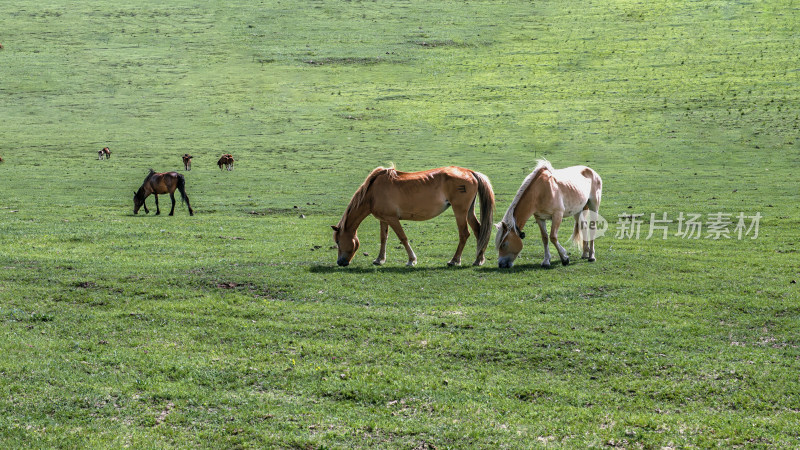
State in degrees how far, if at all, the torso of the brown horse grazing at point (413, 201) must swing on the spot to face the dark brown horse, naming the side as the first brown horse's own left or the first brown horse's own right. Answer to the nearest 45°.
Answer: approximately 45° to the first brown horse's own right

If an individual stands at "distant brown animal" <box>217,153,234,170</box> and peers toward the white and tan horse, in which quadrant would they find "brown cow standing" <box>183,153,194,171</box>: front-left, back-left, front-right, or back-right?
back-right

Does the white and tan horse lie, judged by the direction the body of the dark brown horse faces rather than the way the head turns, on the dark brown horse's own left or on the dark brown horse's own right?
on the dark brown horse's own left

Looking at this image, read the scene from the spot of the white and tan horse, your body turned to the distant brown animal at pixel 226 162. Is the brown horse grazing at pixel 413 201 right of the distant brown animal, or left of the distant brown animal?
left

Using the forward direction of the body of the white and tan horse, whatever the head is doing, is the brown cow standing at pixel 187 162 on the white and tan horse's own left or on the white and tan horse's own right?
on the white and tan horse's own right

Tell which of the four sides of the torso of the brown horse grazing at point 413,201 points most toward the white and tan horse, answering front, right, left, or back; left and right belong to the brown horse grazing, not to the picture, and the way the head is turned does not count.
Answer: back

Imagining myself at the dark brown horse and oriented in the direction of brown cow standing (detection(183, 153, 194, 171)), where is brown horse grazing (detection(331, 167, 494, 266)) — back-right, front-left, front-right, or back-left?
back-right

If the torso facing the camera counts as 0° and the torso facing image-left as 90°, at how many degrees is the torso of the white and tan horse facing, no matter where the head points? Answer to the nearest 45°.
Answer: approximately 45°

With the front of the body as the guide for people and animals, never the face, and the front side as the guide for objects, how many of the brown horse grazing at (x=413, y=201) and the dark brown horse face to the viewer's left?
2

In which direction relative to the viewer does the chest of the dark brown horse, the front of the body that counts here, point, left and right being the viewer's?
facing to the left of the viewer

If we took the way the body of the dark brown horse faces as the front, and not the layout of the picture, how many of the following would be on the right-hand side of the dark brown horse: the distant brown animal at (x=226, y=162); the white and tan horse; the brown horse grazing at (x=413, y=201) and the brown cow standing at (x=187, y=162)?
2

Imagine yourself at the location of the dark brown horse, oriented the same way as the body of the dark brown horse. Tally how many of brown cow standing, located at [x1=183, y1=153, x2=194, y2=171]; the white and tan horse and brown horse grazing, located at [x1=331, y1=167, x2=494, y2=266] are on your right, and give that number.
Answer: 1

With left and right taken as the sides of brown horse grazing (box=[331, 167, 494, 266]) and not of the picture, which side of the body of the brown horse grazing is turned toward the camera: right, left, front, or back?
left
